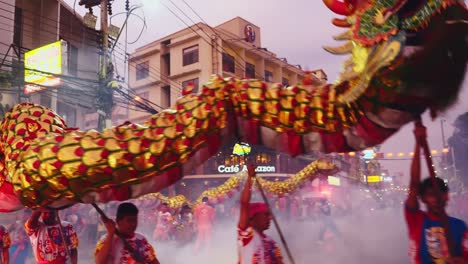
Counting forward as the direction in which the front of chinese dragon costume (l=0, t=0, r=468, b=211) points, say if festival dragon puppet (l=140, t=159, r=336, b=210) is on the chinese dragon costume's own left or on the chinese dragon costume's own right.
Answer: on the chinese dragon costume's own left

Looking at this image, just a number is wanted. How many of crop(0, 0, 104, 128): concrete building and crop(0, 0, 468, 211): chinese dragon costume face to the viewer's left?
0

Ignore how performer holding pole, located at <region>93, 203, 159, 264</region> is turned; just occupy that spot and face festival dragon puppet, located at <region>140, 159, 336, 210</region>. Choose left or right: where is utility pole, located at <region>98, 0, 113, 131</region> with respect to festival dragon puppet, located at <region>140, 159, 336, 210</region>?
left

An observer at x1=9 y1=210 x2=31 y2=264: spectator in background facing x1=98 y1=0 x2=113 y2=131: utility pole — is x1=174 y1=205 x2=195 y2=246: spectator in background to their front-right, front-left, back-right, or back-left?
front-right

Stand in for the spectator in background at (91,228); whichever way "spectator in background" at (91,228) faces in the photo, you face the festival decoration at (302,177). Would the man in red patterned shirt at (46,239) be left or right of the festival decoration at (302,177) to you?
right

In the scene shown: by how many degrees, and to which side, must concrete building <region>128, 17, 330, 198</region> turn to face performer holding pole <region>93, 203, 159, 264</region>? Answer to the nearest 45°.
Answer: approximately 45° to its right

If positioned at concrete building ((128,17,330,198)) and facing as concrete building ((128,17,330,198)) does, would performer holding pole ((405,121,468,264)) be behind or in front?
in front

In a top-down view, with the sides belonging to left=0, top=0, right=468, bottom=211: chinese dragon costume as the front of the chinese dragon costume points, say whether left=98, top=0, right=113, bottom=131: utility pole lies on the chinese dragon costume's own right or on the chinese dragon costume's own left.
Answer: on the chinese dragon costume's own left

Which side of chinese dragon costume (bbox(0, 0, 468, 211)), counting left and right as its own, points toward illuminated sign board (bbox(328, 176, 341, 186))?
left

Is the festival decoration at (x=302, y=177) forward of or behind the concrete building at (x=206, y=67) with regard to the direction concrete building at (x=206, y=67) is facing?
forward

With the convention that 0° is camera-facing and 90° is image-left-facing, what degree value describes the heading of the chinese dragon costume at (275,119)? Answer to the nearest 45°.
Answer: approximately 270°

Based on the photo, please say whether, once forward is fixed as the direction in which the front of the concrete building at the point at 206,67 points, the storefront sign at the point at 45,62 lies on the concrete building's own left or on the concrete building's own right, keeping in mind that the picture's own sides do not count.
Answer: on the concrete building's own right

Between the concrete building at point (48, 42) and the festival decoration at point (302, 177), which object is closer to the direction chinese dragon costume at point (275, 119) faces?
the festival decoration
